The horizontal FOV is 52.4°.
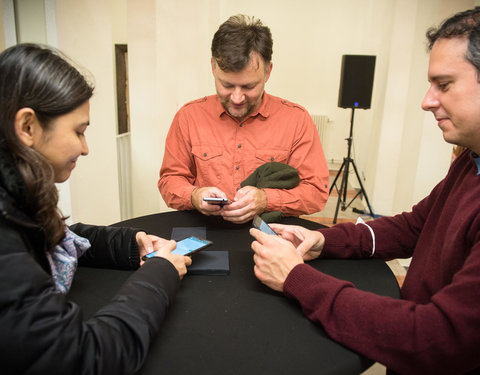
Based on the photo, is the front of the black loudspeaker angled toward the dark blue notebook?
yes

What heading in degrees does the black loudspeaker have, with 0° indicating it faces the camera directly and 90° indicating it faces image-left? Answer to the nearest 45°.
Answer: approximately 0°

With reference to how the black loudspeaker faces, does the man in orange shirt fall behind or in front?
in front

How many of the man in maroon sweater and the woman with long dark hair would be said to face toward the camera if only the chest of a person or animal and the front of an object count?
0

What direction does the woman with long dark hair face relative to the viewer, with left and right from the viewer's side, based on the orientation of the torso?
facing to the right of the viewer

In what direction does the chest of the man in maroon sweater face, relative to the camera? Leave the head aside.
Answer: to the viewer's left

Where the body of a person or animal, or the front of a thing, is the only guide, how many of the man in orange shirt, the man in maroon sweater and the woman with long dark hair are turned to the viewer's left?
1

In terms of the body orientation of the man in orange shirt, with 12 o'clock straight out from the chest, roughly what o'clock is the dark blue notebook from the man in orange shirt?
The dark blue notebook is roughly at 12 o'clock from the man in orange shirt.

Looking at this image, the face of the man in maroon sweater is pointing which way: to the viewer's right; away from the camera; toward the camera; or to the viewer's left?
to the viewer's left
